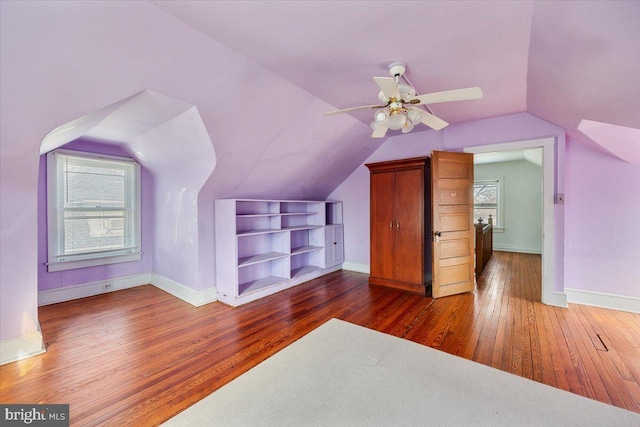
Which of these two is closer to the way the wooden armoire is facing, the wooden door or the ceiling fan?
the ceiling fan

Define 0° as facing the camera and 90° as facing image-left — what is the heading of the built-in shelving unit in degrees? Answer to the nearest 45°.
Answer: approximately 315°

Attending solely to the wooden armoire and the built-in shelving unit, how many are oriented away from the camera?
0

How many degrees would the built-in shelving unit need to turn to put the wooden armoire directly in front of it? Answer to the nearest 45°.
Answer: approximately 45° to its left

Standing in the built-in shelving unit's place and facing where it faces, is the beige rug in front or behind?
in front

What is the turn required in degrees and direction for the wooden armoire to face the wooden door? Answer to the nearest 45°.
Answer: approximately 135° to its left

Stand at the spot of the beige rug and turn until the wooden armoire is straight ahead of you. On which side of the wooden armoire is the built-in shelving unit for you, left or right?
left

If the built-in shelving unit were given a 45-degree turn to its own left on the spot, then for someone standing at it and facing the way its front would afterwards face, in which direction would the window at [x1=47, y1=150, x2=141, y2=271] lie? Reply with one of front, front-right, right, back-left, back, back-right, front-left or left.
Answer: back
